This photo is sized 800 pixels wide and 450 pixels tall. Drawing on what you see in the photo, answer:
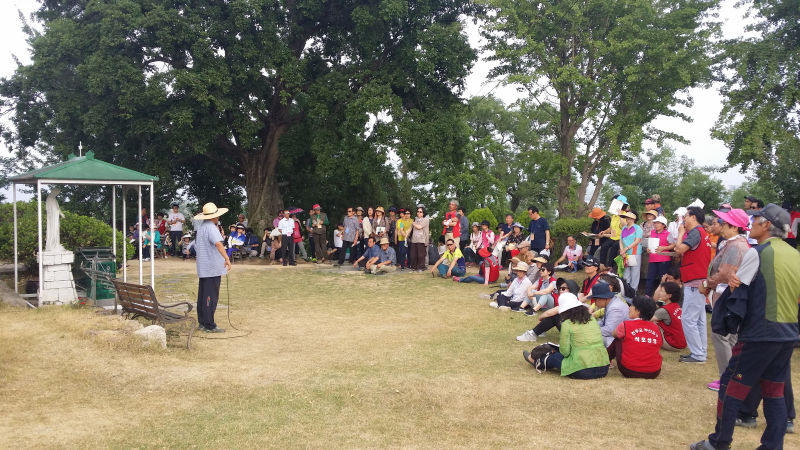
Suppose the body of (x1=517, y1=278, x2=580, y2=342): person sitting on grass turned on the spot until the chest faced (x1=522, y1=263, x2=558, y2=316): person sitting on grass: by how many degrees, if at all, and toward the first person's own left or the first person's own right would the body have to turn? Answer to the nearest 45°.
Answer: approximately 90° to the first person's own right

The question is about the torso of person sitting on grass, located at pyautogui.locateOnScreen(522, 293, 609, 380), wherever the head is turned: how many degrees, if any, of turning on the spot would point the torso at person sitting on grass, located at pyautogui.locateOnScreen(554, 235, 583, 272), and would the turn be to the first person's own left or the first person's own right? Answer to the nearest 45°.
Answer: approximately 45° to the first person's own right

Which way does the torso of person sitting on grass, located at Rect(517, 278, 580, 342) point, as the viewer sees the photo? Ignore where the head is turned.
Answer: to the viewer's left

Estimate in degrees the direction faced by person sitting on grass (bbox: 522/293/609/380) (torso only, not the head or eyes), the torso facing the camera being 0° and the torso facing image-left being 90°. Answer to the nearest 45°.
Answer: approximately 135°

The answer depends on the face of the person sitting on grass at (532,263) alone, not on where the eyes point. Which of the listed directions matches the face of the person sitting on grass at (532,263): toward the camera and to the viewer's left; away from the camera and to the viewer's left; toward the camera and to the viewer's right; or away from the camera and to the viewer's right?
toward the camera and to the viewer's left

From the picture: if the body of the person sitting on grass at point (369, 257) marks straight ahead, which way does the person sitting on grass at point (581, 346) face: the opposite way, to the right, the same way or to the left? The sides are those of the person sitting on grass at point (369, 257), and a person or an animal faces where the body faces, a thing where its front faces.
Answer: to the right

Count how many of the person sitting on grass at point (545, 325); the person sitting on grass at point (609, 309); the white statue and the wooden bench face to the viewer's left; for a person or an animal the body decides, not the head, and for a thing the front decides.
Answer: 2

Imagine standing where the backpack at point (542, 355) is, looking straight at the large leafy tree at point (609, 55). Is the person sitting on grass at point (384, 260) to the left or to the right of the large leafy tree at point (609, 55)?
left

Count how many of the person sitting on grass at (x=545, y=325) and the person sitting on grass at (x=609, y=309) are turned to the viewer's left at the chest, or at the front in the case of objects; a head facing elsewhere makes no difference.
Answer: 2

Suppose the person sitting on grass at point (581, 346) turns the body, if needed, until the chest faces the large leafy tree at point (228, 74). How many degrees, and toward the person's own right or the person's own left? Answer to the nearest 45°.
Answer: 0° — they already face it

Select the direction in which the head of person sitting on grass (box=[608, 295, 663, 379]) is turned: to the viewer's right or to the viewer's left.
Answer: to the viewer's left

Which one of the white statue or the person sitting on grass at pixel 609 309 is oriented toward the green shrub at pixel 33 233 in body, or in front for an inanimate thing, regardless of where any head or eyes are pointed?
the person sitting on grass

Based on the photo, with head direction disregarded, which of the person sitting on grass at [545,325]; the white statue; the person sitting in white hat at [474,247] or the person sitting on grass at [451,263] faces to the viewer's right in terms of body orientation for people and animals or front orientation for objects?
the white statue

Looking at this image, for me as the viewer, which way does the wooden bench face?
facing away from the viewer and to the right of the viewer
